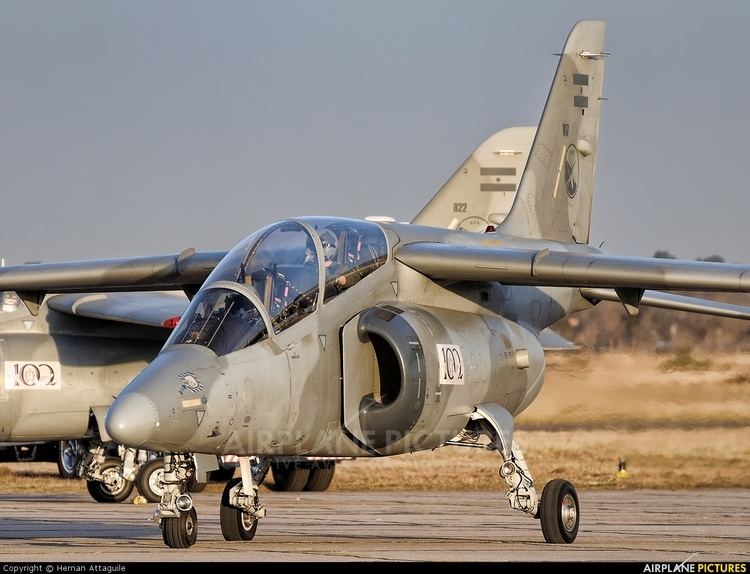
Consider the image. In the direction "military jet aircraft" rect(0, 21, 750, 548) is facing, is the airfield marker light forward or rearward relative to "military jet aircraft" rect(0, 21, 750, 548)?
rearward

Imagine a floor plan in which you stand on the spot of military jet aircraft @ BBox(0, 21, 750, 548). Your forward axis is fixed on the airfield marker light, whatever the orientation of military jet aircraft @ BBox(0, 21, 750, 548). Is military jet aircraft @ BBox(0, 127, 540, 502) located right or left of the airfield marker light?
left

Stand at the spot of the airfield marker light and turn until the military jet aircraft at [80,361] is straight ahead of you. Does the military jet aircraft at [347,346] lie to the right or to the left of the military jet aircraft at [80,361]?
left

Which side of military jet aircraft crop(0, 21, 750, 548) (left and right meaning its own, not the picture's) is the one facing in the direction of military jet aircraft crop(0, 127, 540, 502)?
right

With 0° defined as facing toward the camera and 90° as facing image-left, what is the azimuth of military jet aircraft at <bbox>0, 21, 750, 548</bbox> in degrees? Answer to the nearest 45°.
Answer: approximately 45°
